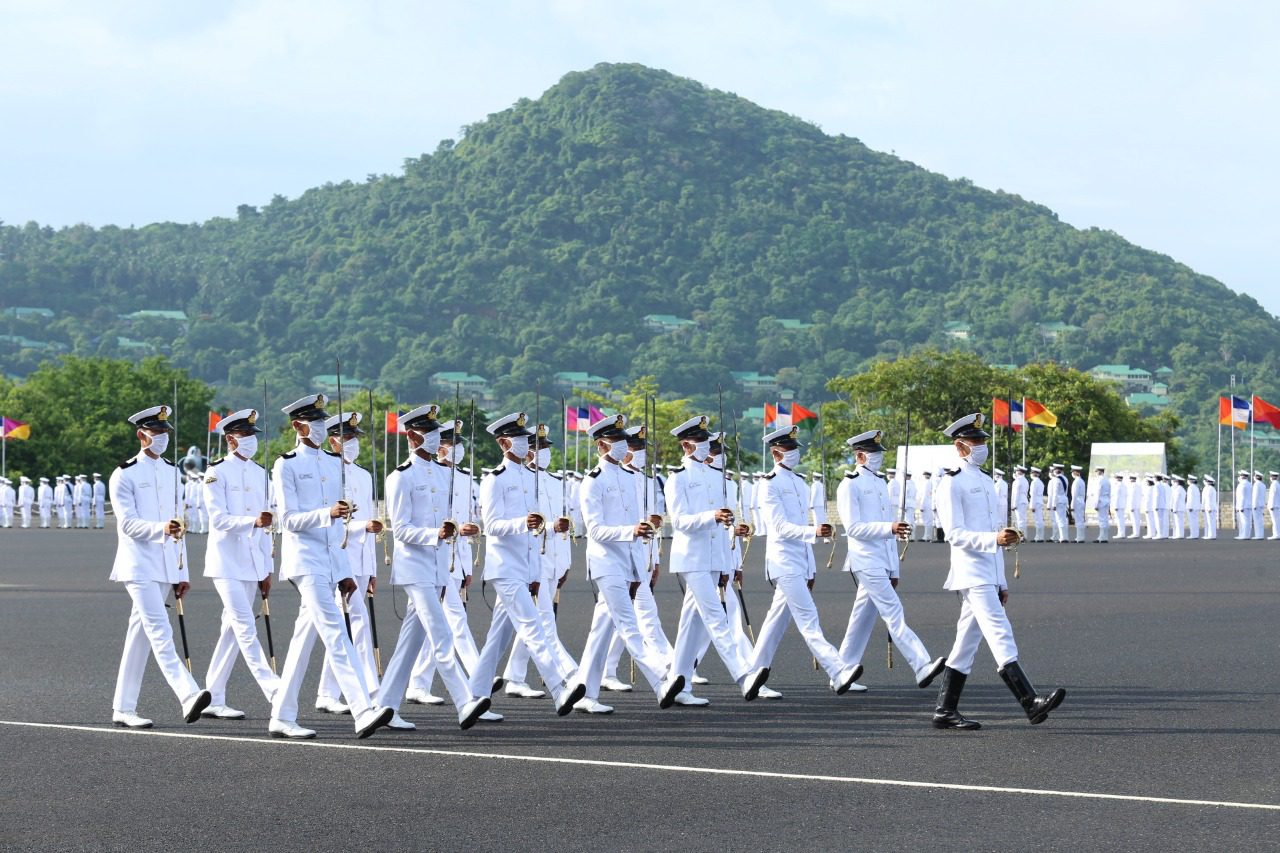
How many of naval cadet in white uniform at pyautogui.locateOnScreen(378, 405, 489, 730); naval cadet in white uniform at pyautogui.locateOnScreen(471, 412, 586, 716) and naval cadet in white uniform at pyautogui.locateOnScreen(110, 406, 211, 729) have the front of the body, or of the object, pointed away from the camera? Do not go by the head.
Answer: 0

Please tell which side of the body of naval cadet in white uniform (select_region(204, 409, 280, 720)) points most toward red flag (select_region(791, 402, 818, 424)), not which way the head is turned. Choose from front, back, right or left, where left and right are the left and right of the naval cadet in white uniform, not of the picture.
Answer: left

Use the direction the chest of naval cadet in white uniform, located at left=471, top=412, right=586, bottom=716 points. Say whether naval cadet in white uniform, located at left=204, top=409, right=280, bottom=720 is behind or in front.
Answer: behind

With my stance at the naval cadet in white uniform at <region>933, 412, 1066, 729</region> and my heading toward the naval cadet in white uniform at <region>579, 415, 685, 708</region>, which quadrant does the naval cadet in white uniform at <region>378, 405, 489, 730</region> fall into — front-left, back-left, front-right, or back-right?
front-left

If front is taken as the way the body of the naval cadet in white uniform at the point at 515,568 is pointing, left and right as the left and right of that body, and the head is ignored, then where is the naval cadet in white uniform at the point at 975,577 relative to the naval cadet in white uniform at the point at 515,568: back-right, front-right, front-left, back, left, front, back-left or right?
front-left

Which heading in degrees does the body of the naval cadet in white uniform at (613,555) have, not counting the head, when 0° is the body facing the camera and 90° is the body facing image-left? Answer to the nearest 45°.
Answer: approximately 315°

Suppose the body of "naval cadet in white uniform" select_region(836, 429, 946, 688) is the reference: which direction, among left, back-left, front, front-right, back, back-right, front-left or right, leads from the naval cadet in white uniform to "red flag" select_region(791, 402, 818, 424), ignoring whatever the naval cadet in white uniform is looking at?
back-left

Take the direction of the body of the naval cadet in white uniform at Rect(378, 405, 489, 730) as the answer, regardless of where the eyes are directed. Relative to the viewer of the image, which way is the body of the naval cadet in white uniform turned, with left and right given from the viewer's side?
facing the viewer and to the right of the viewer

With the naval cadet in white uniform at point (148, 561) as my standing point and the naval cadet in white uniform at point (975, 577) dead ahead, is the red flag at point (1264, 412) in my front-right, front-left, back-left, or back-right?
front-left

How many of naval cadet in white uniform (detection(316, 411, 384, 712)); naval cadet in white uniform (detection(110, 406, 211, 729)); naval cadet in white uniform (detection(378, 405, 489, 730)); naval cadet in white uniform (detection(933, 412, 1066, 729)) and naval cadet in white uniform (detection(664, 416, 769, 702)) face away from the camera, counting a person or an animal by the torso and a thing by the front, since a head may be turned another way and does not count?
0

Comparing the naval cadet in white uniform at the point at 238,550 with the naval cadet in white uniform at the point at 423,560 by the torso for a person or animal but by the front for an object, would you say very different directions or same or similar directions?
same or similar directions

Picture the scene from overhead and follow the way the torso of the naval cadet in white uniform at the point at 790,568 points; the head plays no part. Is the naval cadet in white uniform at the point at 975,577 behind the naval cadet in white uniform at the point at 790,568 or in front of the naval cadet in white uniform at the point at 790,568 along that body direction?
in front

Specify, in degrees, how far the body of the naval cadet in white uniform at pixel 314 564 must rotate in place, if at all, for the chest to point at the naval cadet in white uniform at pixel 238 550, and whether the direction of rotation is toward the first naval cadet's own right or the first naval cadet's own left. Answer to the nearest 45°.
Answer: approximately 180°

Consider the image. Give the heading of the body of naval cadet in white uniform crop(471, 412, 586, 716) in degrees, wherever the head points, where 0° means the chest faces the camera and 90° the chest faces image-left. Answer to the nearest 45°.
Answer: approximately 315°

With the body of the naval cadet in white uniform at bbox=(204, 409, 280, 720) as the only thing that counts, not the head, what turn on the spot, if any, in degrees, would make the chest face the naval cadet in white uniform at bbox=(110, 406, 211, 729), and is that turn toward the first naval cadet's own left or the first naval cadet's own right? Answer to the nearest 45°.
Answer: approximately 135° to the first naval cadet's own right

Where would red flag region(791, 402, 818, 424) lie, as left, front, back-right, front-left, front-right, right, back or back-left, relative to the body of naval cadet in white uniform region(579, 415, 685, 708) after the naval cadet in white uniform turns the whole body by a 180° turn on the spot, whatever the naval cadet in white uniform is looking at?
front-right

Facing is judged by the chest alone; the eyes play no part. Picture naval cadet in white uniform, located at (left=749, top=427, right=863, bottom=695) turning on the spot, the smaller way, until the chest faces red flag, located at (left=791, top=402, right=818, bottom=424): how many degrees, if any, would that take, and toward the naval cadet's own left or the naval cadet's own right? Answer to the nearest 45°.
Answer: approximately 135° to the naval cadet's own left
